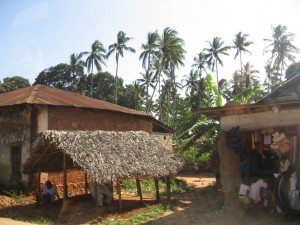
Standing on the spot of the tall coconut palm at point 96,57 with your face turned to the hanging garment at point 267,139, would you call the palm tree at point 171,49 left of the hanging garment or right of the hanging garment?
left

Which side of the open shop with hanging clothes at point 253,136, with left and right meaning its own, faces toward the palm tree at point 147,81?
back

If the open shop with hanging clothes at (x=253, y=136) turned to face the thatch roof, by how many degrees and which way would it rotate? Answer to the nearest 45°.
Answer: approximately 90° to its right

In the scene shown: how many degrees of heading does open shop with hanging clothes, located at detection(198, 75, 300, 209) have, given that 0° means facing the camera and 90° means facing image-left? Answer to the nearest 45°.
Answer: approximately 0°

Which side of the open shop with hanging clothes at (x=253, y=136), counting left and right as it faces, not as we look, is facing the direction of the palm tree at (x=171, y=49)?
back

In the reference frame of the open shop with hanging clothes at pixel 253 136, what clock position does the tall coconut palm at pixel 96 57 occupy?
The tall coconut palm is roughly at 5 o'clock from the open shop with hanging clothes.

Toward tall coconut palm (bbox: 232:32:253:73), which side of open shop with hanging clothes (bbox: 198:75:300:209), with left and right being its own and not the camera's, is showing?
back

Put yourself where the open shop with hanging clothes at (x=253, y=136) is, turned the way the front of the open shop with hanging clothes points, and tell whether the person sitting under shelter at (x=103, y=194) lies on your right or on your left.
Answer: on your right

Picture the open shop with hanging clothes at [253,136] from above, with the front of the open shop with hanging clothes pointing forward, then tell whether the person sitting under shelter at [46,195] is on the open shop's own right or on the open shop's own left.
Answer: on the open shop's own right
